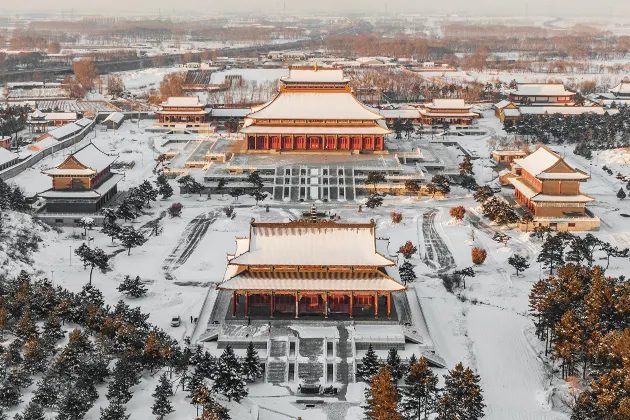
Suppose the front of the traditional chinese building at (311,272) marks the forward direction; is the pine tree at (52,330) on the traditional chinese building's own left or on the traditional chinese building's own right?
on the traditional chinese building's own right

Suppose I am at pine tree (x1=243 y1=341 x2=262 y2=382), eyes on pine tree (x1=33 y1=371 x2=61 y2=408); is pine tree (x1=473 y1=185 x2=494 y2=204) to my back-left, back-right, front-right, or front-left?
back-right

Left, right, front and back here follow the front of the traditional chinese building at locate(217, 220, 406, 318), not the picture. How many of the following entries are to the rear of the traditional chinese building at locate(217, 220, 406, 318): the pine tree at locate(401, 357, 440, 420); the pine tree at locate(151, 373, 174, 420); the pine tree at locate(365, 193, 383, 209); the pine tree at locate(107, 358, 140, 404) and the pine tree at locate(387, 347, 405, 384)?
1

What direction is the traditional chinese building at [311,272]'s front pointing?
toward the camera

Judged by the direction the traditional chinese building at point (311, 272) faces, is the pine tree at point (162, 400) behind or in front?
in front

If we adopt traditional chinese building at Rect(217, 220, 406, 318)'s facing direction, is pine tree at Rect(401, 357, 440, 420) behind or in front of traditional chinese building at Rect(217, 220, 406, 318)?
in front

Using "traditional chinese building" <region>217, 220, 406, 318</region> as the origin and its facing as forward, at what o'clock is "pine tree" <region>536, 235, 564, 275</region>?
The pine tree is roughly at 8 o'clock from the traditional chinese building.

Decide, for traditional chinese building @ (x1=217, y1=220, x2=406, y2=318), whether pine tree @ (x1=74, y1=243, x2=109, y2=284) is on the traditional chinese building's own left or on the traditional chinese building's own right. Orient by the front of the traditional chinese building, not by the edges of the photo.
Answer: on the traditional chinese building's own right

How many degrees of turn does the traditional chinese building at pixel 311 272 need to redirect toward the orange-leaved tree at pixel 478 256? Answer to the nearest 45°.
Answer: approximately 135° to its left

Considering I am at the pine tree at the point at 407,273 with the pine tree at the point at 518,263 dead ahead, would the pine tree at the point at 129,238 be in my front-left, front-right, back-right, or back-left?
back-left
